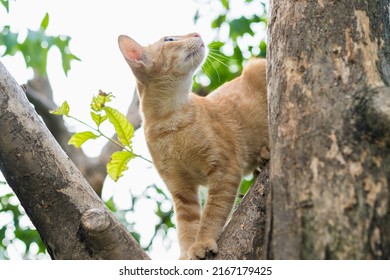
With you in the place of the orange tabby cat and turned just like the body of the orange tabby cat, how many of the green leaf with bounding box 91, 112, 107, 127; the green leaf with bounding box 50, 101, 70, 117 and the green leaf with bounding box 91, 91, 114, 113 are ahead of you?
3

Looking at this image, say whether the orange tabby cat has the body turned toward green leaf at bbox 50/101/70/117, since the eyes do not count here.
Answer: yes

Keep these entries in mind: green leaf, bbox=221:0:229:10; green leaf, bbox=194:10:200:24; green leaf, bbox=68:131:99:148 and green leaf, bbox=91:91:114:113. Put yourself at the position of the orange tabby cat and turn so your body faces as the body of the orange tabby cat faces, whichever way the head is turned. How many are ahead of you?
2

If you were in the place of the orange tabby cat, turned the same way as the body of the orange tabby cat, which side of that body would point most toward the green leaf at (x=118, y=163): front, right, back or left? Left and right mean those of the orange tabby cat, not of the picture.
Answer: front

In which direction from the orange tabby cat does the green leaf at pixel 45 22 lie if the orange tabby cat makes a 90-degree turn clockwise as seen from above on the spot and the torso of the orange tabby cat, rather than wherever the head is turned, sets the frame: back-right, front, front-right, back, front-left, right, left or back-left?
front

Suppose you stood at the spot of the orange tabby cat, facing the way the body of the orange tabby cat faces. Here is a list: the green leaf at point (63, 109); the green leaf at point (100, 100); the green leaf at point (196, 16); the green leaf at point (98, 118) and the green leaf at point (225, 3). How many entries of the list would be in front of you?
3

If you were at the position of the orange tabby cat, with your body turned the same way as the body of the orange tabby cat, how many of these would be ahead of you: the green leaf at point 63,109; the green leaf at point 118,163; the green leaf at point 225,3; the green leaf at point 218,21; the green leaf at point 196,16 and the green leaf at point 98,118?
3

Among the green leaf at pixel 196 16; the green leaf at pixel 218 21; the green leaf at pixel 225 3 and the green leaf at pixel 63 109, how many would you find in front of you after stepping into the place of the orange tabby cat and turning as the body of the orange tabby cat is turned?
1

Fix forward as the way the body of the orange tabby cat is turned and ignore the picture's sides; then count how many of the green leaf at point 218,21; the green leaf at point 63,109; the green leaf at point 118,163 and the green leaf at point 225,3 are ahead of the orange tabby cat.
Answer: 2

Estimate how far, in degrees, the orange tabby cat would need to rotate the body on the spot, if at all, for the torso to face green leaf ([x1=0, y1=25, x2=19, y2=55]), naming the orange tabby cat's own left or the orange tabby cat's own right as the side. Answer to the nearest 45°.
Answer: approximately 90° to the orange tabby cat's own right

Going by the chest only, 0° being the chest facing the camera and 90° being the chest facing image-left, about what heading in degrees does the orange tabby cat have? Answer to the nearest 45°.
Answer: approximately 45°
